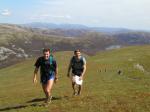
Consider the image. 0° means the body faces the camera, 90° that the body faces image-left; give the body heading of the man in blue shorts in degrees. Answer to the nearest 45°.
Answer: approximately 0°
